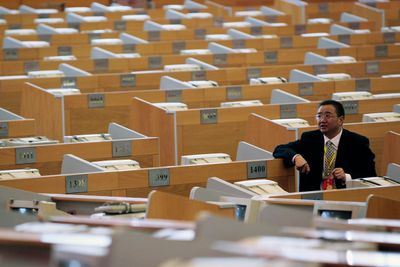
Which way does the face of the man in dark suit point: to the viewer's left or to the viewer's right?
to the viewer's left

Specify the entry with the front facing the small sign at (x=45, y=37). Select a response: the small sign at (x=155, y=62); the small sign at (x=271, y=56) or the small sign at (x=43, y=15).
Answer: the small sign at (x=43, y=15)

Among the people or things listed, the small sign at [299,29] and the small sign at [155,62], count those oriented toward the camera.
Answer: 2

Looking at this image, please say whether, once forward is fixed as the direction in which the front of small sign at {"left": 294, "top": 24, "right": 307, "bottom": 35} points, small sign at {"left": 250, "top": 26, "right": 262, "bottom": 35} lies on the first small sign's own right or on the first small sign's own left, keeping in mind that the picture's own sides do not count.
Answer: on the first small sign's own right

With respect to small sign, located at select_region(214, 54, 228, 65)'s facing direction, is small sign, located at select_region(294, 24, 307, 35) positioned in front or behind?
behind

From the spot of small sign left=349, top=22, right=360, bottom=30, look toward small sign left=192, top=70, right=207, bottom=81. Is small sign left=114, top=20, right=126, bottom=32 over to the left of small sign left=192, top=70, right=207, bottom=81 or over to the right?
right

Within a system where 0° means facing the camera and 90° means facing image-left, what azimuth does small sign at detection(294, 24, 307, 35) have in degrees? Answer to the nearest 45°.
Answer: approximately 0°

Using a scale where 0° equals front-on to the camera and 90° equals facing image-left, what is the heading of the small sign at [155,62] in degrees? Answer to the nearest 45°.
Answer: approximately 0°

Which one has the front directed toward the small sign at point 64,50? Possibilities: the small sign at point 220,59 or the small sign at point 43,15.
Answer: the small sign at point 43,15
